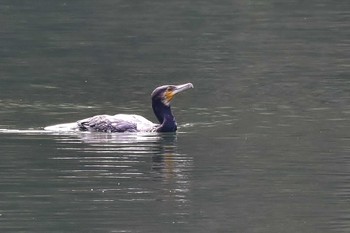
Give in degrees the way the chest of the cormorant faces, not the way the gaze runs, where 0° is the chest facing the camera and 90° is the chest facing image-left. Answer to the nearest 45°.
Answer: approximately 270°
